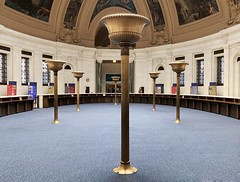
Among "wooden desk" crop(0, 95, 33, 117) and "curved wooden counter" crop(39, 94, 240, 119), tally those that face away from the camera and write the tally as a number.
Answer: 0

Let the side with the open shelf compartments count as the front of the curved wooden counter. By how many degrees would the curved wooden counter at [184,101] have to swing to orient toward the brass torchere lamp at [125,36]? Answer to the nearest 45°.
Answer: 0° — it already faces it

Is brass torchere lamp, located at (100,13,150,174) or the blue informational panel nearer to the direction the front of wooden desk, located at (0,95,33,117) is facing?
the brass torchere lamp

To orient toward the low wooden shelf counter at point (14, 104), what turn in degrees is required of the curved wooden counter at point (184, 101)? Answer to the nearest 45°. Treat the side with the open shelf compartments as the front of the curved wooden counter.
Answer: approximately 45° to its right

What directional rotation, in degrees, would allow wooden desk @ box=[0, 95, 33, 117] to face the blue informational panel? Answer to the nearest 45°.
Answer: approximately 135° to its left

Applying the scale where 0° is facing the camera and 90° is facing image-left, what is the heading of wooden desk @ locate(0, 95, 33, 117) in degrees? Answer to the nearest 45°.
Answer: approximately 315°
